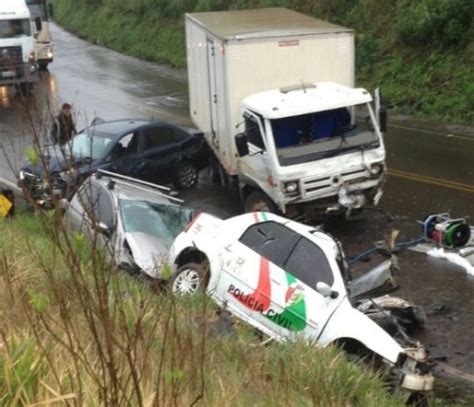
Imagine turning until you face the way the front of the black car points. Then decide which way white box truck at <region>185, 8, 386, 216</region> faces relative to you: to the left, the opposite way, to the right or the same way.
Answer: to the left

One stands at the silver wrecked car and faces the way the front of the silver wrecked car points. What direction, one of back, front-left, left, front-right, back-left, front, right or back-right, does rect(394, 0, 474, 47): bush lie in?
left

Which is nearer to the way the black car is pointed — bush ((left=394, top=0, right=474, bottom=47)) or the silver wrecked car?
the silver wrecked car

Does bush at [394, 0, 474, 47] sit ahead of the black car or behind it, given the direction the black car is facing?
behind

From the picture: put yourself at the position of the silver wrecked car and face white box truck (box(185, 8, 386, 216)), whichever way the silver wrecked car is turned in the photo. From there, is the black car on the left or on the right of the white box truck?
left

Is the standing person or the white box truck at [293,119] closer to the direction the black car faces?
the standing person

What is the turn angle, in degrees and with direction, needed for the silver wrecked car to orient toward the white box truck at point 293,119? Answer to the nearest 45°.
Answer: approximately 90° to its left

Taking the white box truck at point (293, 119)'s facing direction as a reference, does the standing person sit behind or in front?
behind

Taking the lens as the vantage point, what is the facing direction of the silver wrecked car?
facing the viewer and to the right of the viewer

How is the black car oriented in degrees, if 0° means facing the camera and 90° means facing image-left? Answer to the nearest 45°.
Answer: approximately 45°

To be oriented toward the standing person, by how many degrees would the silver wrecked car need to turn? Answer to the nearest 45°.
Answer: approximately 135° to its left

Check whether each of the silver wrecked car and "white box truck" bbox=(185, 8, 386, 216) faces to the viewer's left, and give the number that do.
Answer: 0
